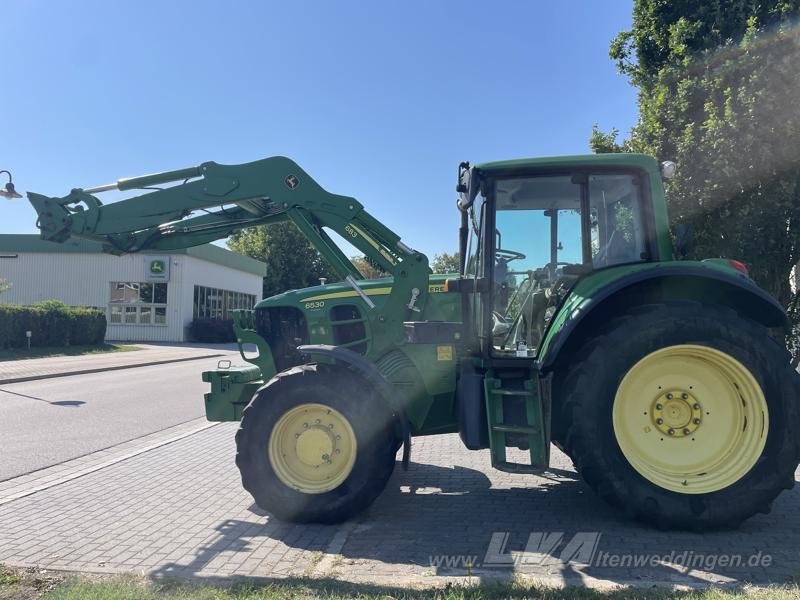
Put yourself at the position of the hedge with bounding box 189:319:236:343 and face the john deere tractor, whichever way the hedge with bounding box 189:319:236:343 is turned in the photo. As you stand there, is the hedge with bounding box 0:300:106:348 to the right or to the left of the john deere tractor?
right

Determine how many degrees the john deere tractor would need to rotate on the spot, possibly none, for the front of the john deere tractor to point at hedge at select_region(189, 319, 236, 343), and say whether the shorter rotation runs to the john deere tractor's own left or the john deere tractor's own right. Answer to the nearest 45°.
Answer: approximately 45° to the john deere tractor's own right

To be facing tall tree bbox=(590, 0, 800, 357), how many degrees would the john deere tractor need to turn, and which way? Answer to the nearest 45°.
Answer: approximately 135° to its right

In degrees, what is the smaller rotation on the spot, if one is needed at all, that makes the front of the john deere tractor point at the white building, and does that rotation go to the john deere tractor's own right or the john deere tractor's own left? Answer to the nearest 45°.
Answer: approximately 45° to the john deere tractor's own right

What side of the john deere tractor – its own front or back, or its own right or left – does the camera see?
left

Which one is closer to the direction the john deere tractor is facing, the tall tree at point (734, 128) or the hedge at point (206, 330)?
the hedge

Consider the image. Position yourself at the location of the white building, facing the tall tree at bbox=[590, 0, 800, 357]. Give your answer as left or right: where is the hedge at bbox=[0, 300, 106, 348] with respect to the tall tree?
right

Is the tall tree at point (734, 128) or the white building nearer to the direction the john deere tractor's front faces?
the white building

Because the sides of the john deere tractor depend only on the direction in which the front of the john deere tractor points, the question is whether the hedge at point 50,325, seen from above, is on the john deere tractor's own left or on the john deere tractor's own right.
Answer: on the john deere tractor's own right
